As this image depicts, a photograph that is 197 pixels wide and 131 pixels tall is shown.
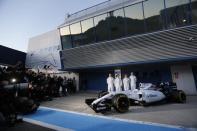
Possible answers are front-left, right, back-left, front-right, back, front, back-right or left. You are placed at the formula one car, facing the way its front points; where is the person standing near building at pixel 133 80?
back-right

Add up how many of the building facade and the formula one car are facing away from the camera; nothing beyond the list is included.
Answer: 0

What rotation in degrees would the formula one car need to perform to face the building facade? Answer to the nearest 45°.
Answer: approximately 135° to its right

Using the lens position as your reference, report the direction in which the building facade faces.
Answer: facing the viewer and to the left of the viewer

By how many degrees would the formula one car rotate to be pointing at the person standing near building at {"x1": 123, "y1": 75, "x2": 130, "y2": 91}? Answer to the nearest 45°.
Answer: approximately 135° to its right
